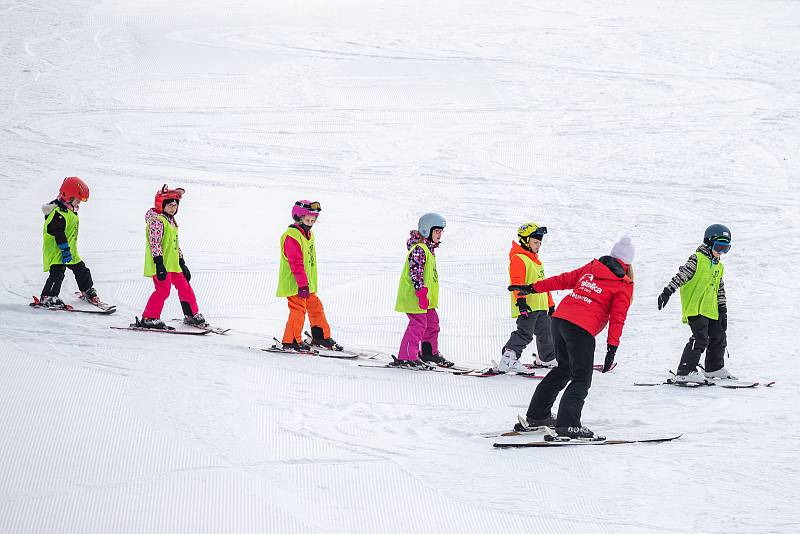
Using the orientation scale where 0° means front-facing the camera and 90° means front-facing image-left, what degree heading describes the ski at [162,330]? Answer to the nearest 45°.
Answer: approximately 270°

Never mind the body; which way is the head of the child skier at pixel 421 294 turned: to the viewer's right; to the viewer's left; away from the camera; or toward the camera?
to the viewer's right

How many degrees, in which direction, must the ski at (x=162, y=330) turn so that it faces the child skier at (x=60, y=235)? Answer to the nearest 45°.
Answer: approximately 135° to its left

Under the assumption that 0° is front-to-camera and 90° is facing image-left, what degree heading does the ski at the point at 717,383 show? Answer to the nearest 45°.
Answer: approximately 270°

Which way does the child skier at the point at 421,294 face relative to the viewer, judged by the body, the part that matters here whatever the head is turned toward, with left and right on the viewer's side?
facing to the right of the viewer

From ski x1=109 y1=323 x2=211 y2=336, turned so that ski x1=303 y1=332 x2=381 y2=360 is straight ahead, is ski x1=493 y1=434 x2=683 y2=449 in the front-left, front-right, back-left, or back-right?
front-right

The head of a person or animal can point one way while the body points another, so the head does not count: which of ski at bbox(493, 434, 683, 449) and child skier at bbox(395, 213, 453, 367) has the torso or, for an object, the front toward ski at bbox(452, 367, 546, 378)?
the child skier

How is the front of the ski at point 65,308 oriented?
to the viewer's right

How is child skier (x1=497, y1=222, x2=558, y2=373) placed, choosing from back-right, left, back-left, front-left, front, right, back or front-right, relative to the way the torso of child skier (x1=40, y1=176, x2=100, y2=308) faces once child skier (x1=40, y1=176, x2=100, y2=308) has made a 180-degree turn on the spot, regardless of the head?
back-left

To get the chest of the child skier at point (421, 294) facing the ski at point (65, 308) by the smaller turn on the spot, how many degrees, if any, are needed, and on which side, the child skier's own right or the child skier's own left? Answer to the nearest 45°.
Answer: approximately 180°

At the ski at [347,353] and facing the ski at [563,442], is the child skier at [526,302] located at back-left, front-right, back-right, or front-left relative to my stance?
front-left
